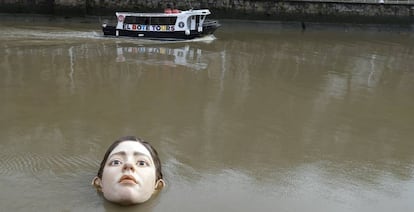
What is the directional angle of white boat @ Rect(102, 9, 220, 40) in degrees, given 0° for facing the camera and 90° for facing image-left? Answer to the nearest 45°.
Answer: approximately 315°
